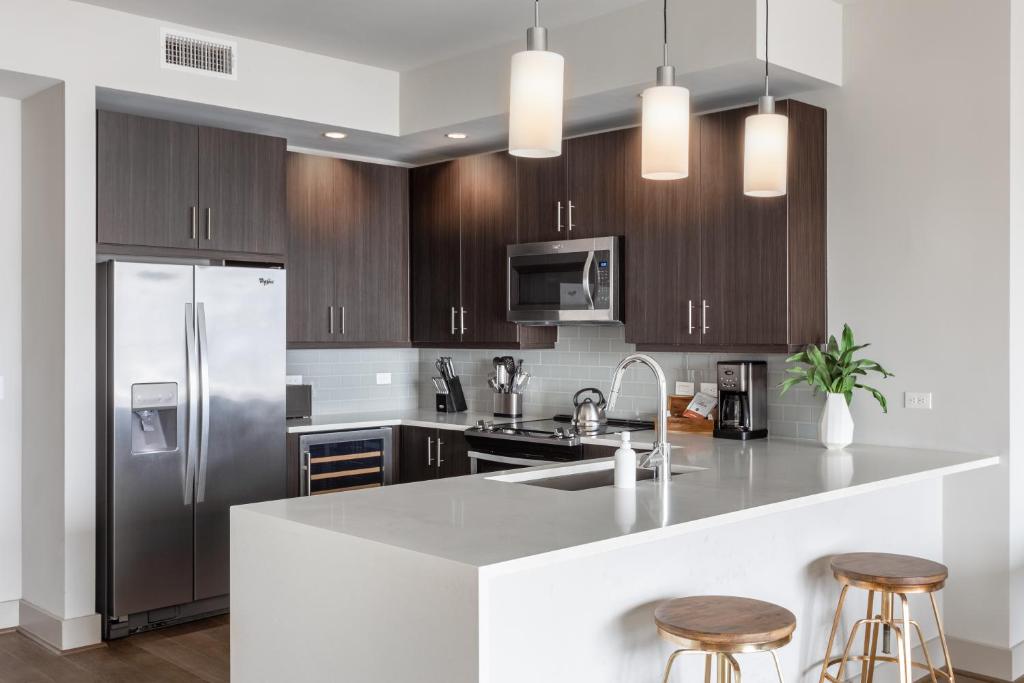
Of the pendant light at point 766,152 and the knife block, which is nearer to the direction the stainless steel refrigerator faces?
the pendant light

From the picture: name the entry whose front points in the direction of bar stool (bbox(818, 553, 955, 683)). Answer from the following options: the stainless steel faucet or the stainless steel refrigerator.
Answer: the stainless steel refrigerator

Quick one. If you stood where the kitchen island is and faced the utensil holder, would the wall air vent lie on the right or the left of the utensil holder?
left

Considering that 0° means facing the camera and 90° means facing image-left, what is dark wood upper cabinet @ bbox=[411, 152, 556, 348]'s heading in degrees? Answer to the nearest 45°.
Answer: approximately 45°

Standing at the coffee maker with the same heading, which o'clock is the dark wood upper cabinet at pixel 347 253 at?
The dark wood upper cabinet is roughly at 2 o'clock from the coffee maker.

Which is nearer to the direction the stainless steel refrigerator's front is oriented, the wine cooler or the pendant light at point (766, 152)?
the pendant light

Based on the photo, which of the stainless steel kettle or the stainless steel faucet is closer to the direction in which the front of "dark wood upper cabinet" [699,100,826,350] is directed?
the stainless steel faucet
